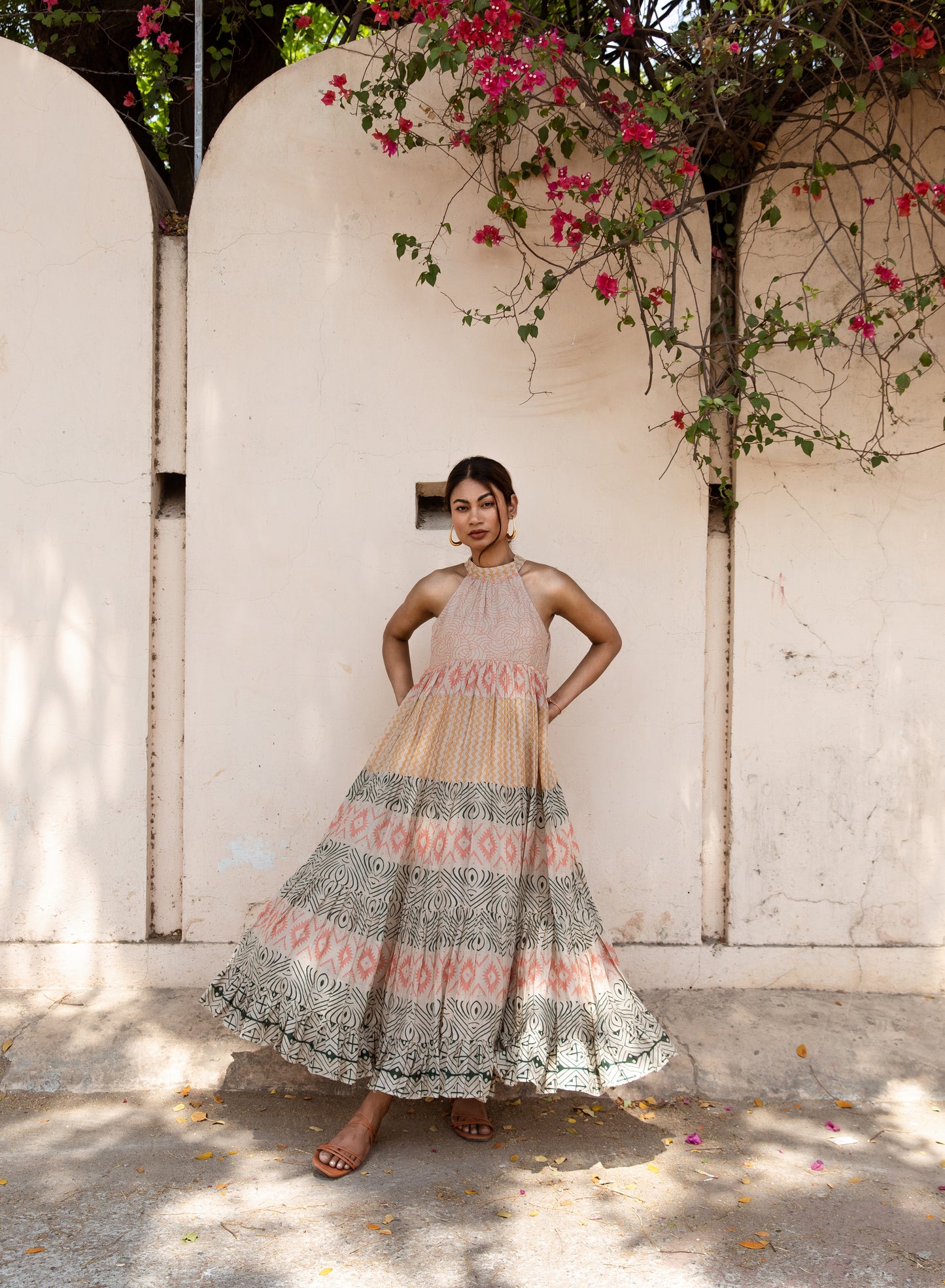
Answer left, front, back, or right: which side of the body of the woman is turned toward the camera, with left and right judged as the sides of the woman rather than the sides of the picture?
front

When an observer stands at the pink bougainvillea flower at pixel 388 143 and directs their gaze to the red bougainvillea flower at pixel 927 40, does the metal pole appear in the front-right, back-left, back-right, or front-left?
back-left

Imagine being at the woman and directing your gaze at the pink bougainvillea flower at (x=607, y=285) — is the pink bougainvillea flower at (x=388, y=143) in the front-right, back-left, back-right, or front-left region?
front-left
